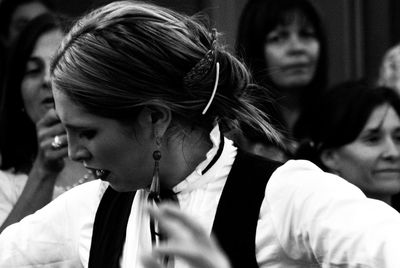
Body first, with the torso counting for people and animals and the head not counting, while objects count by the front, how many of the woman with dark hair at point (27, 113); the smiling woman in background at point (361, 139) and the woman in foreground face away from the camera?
0

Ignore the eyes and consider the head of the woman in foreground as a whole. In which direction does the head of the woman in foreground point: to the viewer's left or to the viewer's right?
to the viewer's left

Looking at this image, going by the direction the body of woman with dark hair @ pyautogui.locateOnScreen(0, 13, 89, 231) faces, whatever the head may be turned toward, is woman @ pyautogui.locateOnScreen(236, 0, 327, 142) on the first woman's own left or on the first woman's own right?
on the first woman's own left

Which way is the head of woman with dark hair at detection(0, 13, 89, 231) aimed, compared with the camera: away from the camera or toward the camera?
toward the camera

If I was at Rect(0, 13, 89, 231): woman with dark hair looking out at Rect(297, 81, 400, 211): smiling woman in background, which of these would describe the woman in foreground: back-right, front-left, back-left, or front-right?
front-right

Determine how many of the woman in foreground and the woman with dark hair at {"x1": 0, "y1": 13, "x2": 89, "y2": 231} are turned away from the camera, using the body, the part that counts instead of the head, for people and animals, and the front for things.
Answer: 0

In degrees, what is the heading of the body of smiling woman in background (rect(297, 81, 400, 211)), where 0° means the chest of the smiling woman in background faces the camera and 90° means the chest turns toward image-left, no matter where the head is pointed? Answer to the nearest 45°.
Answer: approximately 315°

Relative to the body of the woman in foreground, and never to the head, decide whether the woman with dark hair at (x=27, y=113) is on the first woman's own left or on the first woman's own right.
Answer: on the first woman's own right

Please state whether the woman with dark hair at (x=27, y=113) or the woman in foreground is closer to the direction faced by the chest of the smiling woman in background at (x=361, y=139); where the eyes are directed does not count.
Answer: the woman in foreground

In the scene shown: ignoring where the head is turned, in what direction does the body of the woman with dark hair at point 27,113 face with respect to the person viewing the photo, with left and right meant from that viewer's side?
facing the viewer and to the right of the viewer

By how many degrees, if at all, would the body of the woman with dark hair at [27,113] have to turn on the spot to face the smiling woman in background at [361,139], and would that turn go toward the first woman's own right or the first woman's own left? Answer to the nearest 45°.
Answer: approximately 45° to the first woman's own left

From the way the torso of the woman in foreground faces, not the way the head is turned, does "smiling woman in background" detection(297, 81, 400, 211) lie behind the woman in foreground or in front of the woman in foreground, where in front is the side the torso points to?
behind

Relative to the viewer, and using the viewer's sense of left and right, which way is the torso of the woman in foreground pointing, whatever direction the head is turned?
facing the viewer and to the left of the viewer
